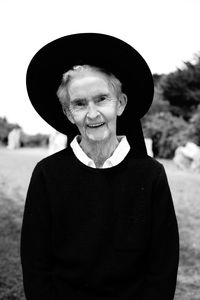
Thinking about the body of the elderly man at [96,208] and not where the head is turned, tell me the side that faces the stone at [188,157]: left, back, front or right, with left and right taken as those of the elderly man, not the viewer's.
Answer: back

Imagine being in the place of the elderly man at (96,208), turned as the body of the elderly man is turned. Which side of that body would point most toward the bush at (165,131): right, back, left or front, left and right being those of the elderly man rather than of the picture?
back

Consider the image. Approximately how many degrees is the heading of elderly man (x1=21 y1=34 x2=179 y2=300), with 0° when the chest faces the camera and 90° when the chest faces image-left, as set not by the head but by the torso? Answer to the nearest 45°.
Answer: approximately 0°

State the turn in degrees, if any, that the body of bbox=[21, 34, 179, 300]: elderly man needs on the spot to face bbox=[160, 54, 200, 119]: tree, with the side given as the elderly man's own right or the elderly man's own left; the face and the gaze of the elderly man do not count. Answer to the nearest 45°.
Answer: approximately 180°

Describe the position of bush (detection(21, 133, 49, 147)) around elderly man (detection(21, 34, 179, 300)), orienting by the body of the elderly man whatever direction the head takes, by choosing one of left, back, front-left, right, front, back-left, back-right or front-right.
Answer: back
